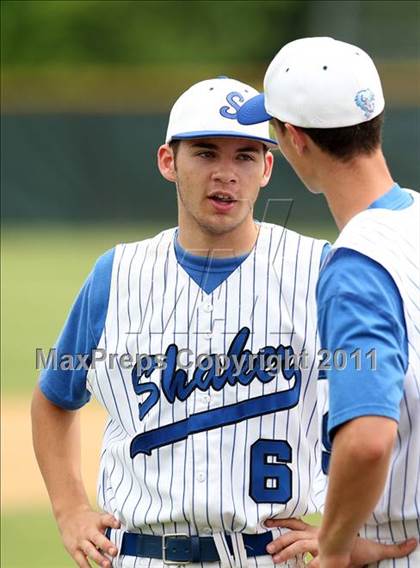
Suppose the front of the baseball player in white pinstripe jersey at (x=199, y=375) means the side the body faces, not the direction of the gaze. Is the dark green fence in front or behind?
behind

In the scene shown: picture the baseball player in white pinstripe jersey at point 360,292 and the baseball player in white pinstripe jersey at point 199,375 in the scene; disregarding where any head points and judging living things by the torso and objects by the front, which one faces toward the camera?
the baseball player in white pinstripe jersey at point 199,375

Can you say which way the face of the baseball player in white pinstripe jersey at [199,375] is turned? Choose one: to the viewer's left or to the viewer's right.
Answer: to the viewer's right

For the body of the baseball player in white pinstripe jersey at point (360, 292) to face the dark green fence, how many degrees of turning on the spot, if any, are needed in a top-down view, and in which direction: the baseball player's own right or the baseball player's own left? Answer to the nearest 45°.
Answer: approximately 45° to the baseball player's own right

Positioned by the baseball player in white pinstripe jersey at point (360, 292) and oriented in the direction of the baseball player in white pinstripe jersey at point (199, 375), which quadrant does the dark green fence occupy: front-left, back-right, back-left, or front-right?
front-right

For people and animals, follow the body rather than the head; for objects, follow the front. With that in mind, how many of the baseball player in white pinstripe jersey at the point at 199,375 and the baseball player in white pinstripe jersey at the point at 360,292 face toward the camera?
1

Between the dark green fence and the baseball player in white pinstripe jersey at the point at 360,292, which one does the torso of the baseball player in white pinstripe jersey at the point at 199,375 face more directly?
the baseball player in white pinstripe jersey

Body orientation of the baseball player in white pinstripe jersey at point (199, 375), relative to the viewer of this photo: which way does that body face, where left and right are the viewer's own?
facing the viewer

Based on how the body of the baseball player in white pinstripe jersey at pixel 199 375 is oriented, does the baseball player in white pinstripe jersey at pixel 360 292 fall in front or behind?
in front

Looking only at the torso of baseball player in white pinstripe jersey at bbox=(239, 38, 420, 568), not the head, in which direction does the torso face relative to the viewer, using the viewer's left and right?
facing away from the viewer and to the left of the viewer

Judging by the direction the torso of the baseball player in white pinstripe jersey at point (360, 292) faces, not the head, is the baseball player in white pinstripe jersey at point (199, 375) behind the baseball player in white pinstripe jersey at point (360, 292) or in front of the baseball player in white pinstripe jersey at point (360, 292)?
in front

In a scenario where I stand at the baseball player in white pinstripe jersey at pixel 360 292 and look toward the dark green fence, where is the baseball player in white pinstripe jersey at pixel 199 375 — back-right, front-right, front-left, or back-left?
front-left
